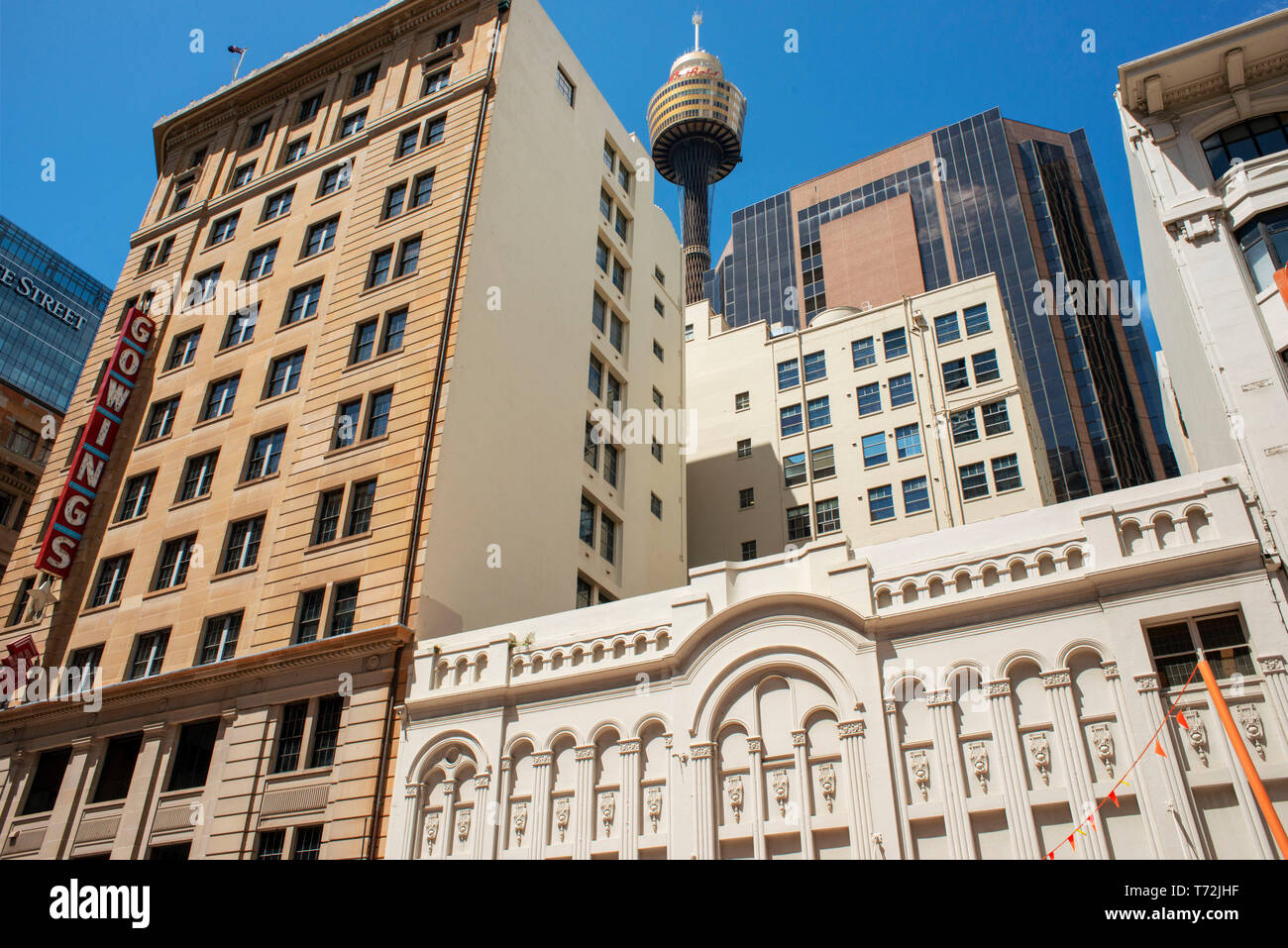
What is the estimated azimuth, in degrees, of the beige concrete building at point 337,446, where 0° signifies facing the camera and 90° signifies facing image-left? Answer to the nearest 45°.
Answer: approximately 45°

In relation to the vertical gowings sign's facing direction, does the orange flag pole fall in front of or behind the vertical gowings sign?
in front

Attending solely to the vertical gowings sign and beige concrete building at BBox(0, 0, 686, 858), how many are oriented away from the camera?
0

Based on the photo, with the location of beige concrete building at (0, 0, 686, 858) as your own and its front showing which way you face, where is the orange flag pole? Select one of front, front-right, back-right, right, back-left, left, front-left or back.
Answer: left

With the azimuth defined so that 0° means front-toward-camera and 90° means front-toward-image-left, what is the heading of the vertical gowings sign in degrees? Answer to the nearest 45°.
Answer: approximately 315°

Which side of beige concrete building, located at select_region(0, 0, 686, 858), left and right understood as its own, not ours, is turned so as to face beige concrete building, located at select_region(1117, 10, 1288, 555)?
left

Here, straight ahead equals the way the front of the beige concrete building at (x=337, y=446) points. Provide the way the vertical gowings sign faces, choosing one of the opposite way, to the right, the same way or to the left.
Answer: to the left
